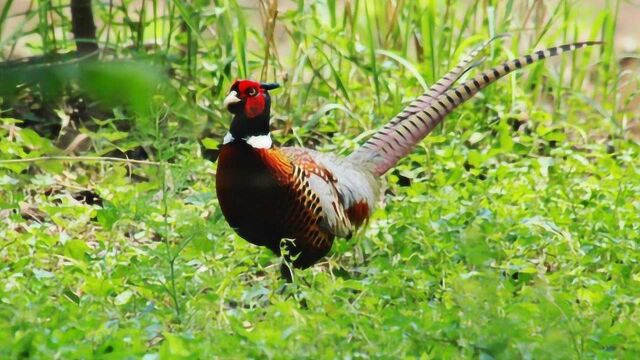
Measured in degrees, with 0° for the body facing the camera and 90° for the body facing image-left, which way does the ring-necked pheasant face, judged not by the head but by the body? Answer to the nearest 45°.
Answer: approximately 45°

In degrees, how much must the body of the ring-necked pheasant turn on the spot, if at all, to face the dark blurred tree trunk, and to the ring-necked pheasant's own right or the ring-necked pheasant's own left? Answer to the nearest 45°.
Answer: approximately 90° to the ring-necked pheasant's own right
